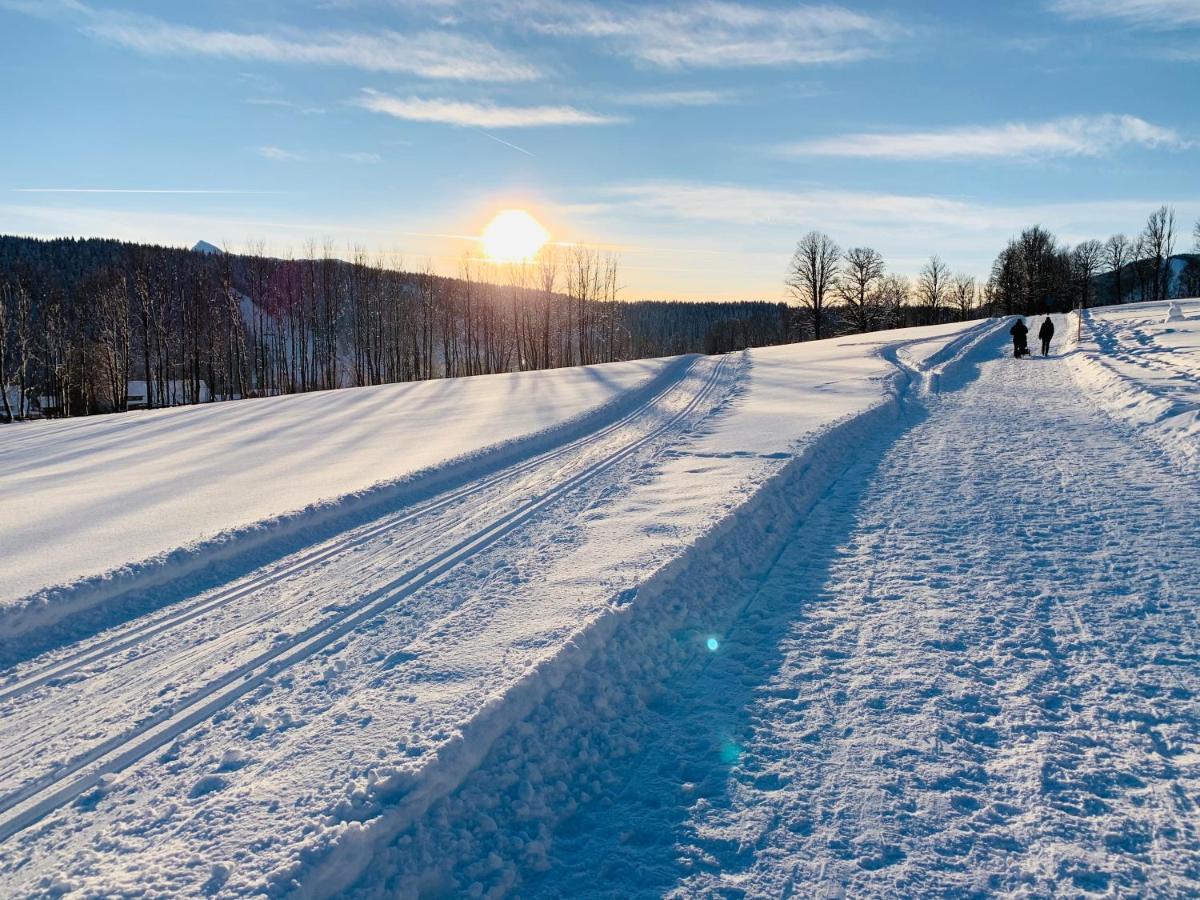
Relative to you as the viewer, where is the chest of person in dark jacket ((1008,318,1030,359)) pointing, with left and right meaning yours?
facing away from the viewer
